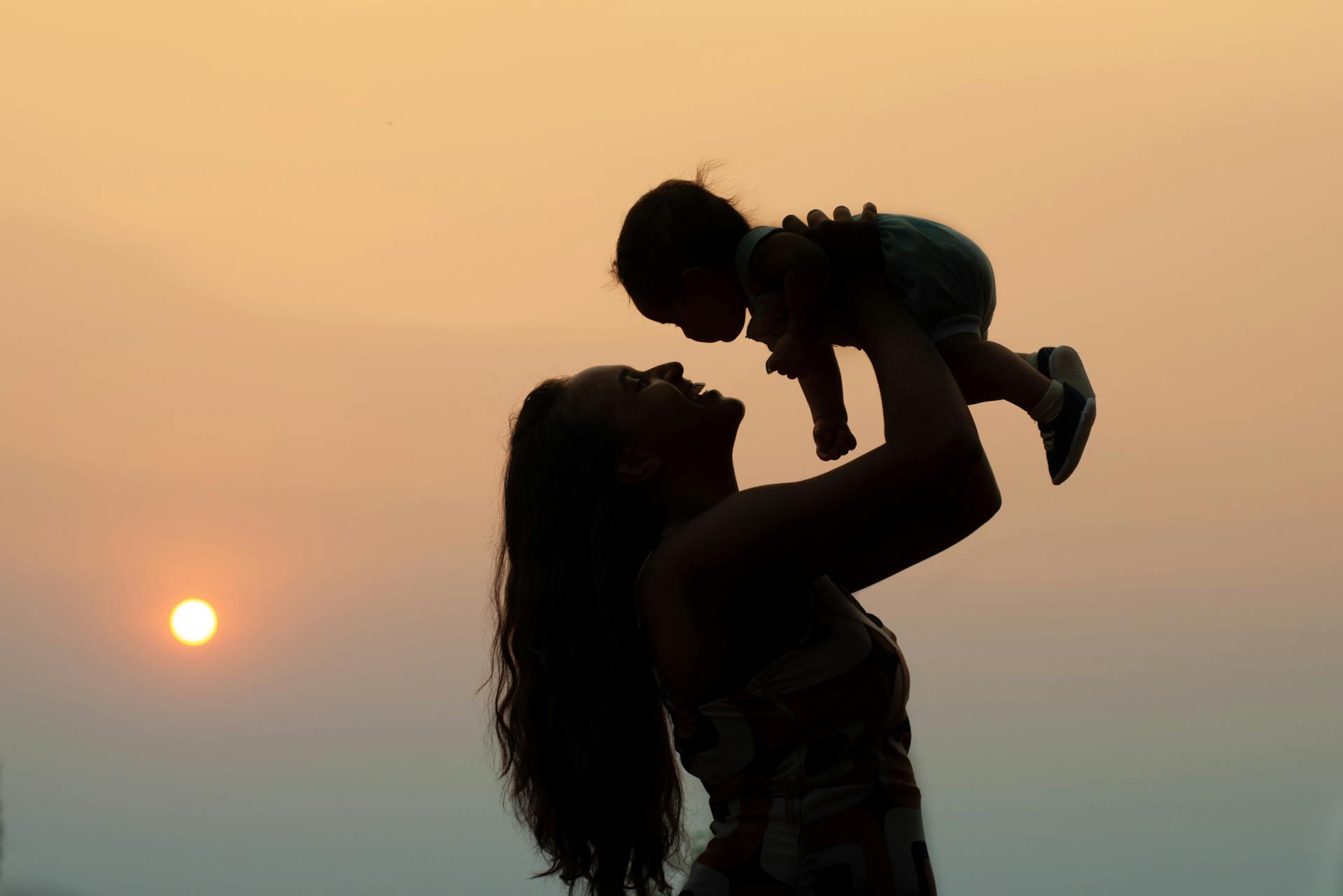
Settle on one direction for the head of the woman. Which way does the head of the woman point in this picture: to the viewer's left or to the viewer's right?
to the viewer's right

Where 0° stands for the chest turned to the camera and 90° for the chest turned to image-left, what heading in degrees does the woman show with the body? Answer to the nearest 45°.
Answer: approximately 270°
